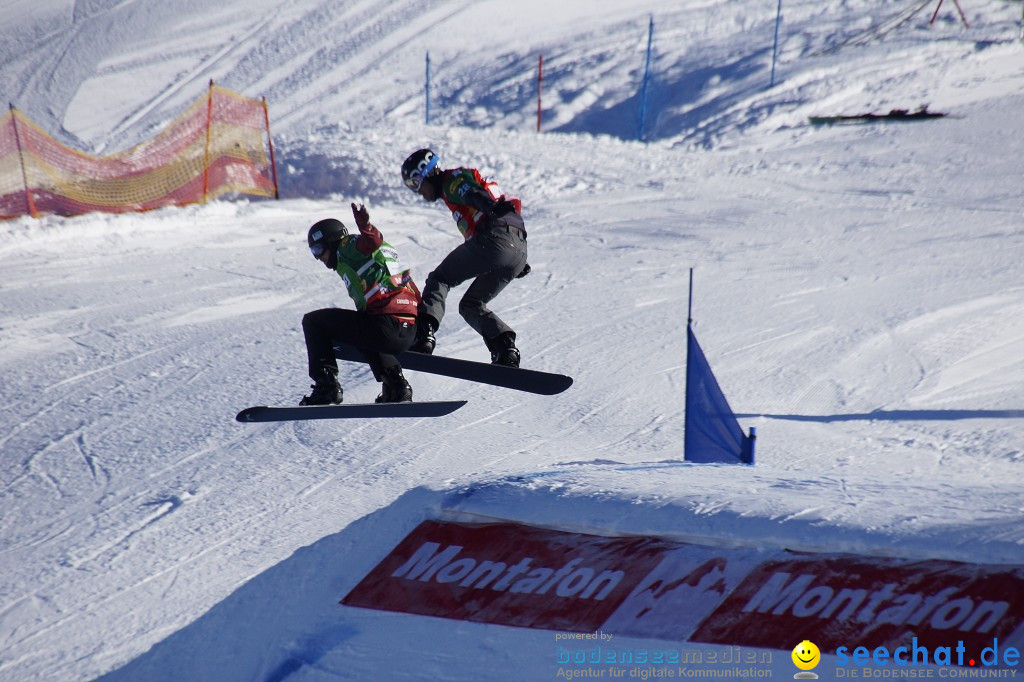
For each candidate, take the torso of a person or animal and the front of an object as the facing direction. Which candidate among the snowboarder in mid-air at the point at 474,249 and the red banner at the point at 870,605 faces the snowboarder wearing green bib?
the snowboarder in mid-air

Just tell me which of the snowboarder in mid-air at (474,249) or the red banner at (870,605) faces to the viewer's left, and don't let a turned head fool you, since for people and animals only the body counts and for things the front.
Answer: the snowboarder in mid-air

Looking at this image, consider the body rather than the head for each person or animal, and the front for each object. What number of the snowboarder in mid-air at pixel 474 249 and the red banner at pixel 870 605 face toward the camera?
1

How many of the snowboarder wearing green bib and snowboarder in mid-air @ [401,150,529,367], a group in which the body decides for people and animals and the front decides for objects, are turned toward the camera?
0

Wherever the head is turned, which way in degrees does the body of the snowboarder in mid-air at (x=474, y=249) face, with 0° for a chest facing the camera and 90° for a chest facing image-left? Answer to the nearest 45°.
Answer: approximately 90°

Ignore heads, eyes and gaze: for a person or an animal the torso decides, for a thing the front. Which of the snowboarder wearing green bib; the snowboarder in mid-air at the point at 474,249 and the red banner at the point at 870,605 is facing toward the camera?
the red banner

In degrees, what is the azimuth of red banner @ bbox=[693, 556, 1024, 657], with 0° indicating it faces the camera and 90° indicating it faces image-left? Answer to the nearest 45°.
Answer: approximately 0°

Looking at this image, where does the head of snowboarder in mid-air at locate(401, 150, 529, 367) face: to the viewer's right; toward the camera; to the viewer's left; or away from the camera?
to the viewer's left

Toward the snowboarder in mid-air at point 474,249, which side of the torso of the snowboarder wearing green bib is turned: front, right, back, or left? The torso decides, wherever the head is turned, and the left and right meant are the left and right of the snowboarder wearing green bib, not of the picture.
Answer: back

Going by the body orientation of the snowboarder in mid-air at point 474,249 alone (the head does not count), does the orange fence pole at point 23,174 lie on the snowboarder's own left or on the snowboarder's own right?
on the snowboarder's own right
